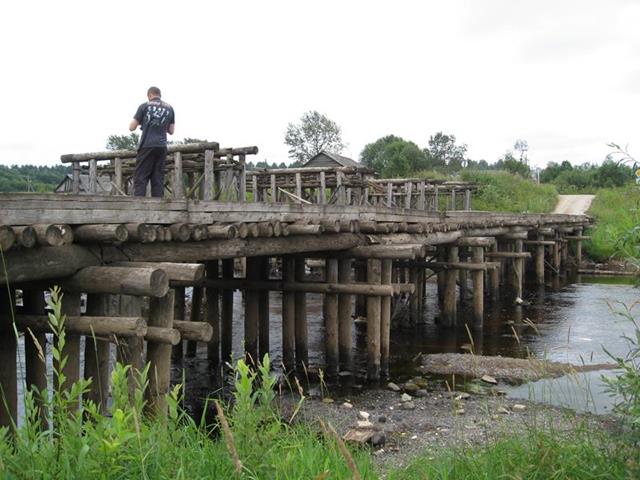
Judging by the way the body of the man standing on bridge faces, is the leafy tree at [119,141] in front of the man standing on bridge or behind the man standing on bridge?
in front

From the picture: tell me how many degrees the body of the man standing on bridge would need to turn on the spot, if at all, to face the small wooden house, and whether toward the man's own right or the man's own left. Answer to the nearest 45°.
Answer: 0° — they already face it

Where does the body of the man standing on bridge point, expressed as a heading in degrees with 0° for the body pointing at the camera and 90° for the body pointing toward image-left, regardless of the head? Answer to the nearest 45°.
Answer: approximately 180°

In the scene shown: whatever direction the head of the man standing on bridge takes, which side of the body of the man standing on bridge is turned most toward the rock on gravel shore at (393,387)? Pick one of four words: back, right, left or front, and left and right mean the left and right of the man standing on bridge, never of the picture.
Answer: right

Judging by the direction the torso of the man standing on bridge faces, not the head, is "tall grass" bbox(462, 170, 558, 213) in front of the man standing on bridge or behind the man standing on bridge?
in front

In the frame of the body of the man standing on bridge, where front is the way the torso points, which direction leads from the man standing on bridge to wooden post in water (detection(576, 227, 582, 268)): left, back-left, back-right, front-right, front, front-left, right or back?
front-right
